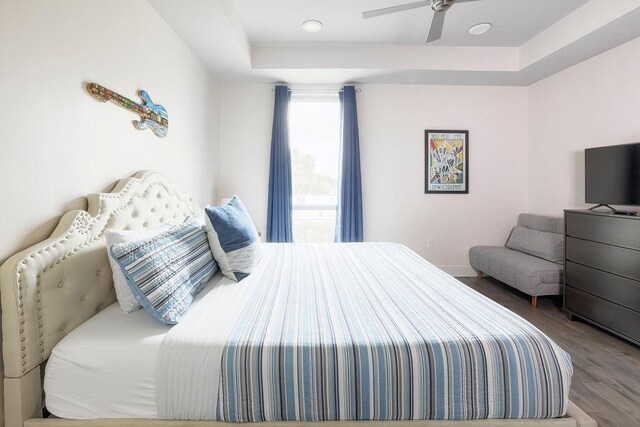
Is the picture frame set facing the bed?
yes

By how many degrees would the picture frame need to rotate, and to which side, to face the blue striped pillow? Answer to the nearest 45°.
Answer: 0° — it already faces it

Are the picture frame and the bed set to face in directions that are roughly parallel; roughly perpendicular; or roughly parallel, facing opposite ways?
roughly perpendicular

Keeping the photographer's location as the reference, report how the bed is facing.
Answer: facing to the right of the viewer

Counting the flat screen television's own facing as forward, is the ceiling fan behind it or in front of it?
in front

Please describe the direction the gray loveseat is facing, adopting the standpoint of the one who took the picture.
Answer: facing the viewer and to the left of the viewer

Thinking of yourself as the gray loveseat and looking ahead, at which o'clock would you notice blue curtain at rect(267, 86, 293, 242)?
The blue curtain is roughly at 1 o'clock from the gray loveseat.

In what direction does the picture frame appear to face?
toward the camera

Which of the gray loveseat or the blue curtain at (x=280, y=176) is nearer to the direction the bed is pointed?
the gray loveseat

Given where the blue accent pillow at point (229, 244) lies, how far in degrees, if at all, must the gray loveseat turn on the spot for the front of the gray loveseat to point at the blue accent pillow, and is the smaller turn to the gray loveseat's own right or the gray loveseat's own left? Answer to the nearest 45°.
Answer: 0° — it already faces it

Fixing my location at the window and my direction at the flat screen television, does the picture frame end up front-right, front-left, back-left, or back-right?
front-left

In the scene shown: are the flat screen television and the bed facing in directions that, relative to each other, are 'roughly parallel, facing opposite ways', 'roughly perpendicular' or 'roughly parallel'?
roughly parallel, facing opposite ways

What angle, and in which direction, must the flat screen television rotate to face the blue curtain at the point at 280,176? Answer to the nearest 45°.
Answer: approximately 45° to its right

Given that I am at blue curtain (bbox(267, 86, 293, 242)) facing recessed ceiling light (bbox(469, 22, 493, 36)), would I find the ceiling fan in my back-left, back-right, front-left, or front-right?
front-right
